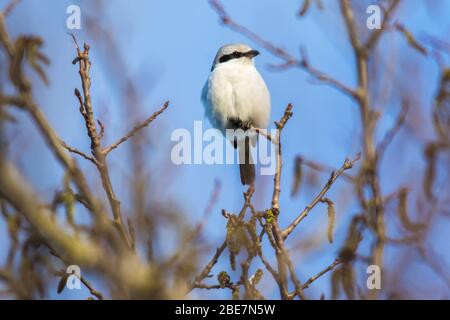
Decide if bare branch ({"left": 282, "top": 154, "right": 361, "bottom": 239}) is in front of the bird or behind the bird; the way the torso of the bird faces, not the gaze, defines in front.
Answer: in front

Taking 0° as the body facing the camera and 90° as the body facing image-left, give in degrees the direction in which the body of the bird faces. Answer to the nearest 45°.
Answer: approximately 315°

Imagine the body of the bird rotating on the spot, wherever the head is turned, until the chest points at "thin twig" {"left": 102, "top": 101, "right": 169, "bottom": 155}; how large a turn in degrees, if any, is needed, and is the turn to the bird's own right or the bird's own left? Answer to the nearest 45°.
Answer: approximately 45° to the bird's own right
